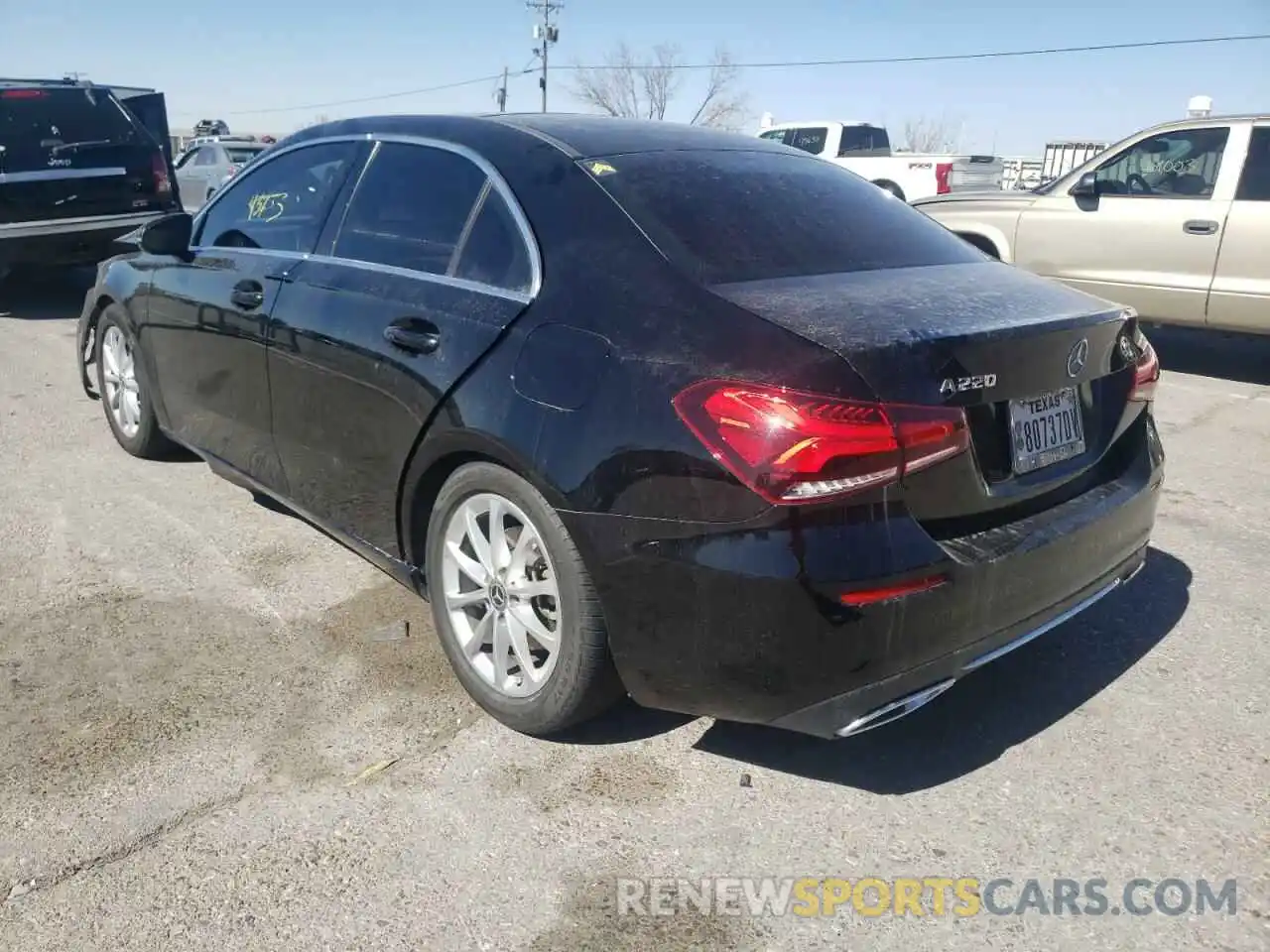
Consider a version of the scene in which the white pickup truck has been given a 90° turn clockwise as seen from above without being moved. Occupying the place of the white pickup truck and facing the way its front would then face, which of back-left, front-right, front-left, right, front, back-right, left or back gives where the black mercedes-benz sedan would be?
back-right

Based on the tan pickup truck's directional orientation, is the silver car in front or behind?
in front

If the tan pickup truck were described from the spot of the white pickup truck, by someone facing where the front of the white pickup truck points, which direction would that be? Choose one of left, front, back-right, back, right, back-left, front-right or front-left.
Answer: back-left

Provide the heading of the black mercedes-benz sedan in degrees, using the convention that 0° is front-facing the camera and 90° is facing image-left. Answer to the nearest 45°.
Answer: approximately 135°

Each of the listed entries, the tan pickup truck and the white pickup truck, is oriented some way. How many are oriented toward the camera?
0

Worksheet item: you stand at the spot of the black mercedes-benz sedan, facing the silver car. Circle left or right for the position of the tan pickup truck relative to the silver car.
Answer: right

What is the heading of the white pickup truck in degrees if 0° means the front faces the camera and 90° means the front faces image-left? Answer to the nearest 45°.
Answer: approximately 135°

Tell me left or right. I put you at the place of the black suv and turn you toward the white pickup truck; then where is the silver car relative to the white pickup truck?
left

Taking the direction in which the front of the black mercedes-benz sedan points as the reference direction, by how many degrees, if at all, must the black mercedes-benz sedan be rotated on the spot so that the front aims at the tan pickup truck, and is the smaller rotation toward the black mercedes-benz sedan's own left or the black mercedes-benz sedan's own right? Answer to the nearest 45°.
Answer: approximately 90° to the black mercedes-benz sedan's own right

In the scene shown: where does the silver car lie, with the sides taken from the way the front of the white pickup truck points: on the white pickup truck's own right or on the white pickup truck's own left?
on the white pickup truck's own left

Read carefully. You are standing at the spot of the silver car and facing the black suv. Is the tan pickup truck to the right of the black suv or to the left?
left

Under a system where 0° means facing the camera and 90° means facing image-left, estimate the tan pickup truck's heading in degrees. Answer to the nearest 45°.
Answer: approximately 90°

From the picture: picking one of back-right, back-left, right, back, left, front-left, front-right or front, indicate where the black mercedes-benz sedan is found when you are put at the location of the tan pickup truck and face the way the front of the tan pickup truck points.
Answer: left

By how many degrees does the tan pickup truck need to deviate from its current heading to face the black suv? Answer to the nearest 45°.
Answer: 0° — it already faces it
